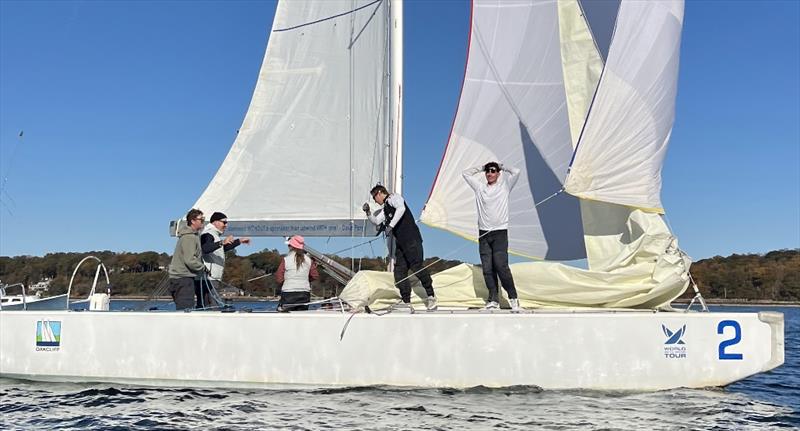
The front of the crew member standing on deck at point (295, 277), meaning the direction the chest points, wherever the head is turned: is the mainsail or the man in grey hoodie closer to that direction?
the mainsail

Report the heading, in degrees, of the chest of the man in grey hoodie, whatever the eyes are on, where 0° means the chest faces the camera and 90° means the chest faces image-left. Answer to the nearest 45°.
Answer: approximately 270°

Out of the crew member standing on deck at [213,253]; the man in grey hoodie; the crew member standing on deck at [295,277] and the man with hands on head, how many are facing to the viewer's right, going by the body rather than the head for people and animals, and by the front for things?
2

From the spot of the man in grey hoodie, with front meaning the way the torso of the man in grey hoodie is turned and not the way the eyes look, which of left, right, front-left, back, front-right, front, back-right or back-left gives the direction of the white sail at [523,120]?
front

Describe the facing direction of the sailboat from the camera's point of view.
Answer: facing to the right of the viewer

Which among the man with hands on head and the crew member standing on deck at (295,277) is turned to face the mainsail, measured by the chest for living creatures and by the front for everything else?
the crew member standing on deck

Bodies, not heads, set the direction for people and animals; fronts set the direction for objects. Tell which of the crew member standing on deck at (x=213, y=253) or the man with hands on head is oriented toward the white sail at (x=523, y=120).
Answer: the crew member standing on deck

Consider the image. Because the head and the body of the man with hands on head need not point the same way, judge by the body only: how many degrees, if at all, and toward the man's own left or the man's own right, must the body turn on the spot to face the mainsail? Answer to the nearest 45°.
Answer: approximately 135° to the man's own right

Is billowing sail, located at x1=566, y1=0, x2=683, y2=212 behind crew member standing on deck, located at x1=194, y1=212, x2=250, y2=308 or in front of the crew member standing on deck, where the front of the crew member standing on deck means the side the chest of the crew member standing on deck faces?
in front

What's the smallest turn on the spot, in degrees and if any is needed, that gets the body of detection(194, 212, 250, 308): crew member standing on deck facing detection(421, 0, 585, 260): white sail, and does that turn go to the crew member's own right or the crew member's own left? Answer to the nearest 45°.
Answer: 0° — they already face it

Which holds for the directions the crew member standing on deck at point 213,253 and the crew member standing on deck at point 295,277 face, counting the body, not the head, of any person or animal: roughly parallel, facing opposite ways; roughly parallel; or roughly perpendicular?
roughly perpendicular

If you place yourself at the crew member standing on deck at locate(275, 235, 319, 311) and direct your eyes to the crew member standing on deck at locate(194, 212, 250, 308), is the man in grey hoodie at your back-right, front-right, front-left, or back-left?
front-left

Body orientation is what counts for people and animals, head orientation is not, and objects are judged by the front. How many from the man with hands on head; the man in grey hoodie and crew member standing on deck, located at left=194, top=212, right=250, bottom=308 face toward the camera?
1

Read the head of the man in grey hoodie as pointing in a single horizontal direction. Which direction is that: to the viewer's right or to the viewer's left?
to the viewer's right

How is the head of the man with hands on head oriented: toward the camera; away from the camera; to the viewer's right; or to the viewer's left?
toward the camera

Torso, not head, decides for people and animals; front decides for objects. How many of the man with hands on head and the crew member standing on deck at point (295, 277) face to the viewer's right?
0

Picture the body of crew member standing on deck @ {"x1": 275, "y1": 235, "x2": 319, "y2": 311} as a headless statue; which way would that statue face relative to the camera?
away from the camera
